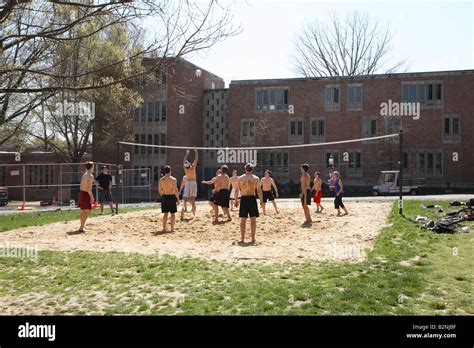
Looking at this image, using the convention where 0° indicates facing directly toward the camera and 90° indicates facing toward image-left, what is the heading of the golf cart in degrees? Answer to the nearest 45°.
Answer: approximately 90°

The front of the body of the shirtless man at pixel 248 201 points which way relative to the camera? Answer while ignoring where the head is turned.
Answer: away from the camera

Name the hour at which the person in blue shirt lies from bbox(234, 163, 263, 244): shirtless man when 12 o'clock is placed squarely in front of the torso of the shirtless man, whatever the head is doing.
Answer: The person in blue shirt is roughly at 1 o'clock from the shirtless man.

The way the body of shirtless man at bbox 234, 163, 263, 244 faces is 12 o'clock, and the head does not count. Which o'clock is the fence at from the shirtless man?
The fence is roughly at 11 o'clock from the shirtless man.

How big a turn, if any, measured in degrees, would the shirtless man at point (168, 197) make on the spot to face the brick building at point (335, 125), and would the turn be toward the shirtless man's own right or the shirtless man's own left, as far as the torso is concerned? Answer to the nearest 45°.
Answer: approximately 45° to the shirtless man's own right

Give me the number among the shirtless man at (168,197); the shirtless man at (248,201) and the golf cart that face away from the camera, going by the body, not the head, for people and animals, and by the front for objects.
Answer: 2

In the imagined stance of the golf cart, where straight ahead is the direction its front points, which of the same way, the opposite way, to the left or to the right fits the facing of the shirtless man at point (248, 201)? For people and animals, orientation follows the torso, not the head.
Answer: to the right

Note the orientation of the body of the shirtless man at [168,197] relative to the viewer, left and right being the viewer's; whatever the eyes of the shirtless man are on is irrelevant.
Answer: facing away from the viewer

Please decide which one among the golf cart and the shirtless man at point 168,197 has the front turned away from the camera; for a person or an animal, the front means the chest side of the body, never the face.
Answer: the shirtless man

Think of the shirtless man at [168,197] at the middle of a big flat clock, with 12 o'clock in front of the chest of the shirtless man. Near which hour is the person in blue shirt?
The person in blue shirt is roughly at 2 o'clock from the shirtless man.

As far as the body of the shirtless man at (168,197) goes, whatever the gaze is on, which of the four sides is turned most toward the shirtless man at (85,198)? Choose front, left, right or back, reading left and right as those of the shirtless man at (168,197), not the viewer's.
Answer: left

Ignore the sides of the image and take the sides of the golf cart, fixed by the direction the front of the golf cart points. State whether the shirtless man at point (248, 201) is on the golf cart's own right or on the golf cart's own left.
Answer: on the golf cart's own left

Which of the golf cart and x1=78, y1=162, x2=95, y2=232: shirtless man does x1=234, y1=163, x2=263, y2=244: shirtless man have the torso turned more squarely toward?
the golf cart
